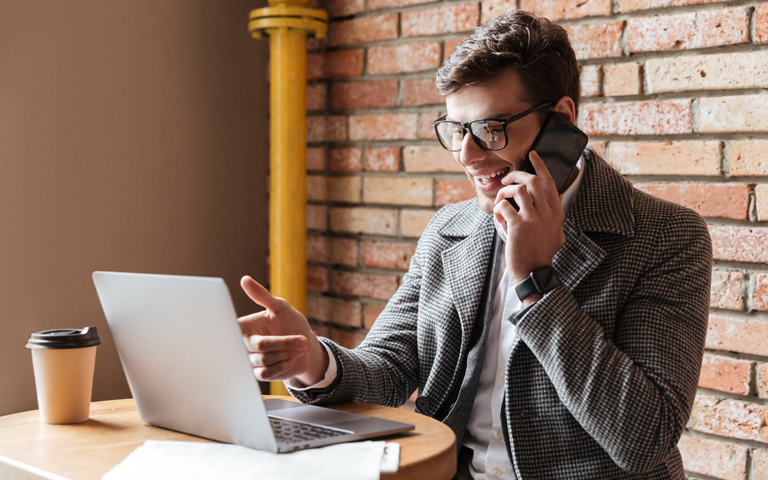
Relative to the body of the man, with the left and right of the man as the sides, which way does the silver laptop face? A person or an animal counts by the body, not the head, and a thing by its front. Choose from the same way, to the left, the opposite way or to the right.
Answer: the opposite way

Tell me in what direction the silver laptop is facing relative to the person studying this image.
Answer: facing away from the viewer and to the right of the viewer

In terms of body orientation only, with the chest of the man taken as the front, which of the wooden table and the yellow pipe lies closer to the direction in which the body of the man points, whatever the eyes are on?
the wooden table

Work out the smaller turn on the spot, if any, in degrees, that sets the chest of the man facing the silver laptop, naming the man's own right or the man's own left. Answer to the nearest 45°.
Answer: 0° — they already face it

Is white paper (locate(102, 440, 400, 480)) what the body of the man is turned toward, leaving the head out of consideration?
yes

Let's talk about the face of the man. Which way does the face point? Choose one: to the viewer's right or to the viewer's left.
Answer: to the viewer's left

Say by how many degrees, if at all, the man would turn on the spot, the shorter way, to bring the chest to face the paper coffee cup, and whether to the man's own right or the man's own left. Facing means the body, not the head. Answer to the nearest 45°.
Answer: approximately 45° to the man's own right
